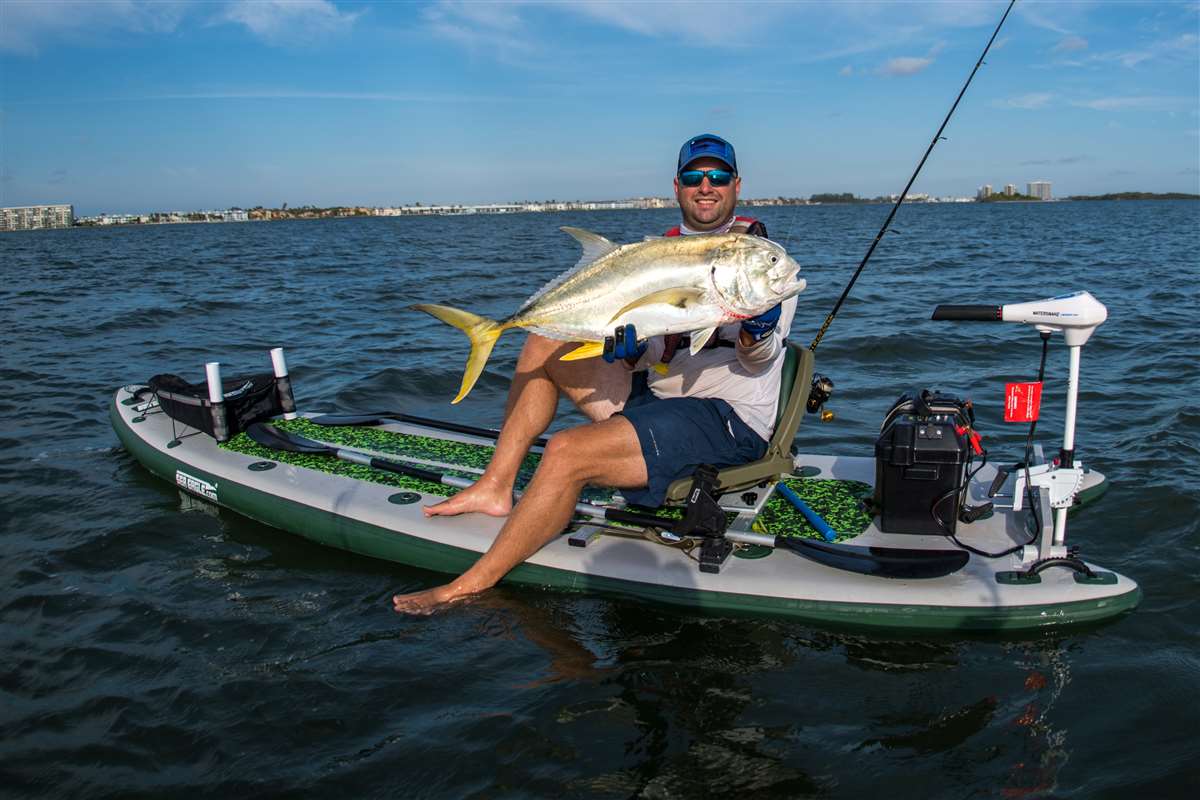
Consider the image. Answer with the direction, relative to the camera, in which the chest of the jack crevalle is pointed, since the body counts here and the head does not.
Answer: to the viewer's right

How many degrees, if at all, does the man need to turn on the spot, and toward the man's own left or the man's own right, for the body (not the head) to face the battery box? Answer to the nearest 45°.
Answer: approximately 135° to the man's own left

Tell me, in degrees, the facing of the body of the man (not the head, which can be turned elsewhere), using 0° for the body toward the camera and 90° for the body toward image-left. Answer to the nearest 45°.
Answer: approximately 45°
